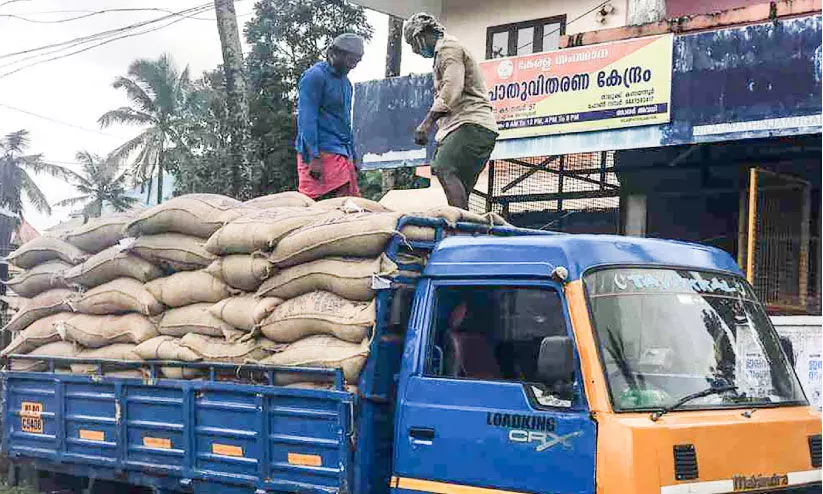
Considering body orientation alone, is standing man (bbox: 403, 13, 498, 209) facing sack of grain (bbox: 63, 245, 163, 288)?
yes

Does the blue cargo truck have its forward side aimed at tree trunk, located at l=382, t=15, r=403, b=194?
no

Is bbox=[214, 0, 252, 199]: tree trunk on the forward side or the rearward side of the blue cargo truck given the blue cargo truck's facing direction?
on the rearward side

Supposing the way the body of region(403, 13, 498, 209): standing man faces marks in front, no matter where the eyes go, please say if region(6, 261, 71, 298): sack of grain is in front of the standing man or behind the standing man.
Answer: in front

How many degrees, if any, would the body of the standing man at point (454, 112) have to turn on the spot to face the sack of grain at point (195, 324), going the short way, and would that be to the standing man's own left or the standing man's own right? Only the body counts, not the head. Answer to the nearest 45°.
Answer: approximately 45° to the standing man's own left

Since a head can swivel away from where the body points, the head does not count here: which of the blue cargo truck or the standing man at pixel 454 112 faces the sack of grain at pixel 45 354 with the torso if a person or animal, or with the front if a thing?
the standing man

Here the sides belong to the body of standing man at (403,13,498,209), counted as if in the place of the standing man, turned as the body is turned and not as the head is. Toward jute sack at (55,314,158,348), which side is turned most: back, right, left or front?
front

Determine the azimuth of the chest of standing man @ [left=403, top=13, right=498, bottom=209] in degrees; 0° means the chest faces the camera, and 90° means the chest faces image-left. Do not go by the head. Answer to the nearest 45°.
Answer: approximately 90°

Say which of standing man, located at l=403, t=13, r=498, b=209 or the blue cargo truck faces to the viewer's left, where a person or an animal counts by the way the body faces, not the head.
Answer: the standing man

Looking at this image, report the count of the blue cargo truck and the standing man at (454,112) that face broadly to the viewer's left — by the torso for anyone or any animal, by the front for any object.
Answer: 1

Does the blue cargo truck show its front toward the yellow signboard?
no

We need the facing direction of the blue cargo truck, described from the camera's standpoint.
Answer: facing the viewer and to the right of the viewer

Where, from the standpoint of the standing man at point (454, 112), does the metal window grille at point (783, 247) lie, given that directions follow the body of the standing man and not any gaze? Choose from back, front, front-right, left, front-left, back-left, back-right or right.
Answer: back-right
